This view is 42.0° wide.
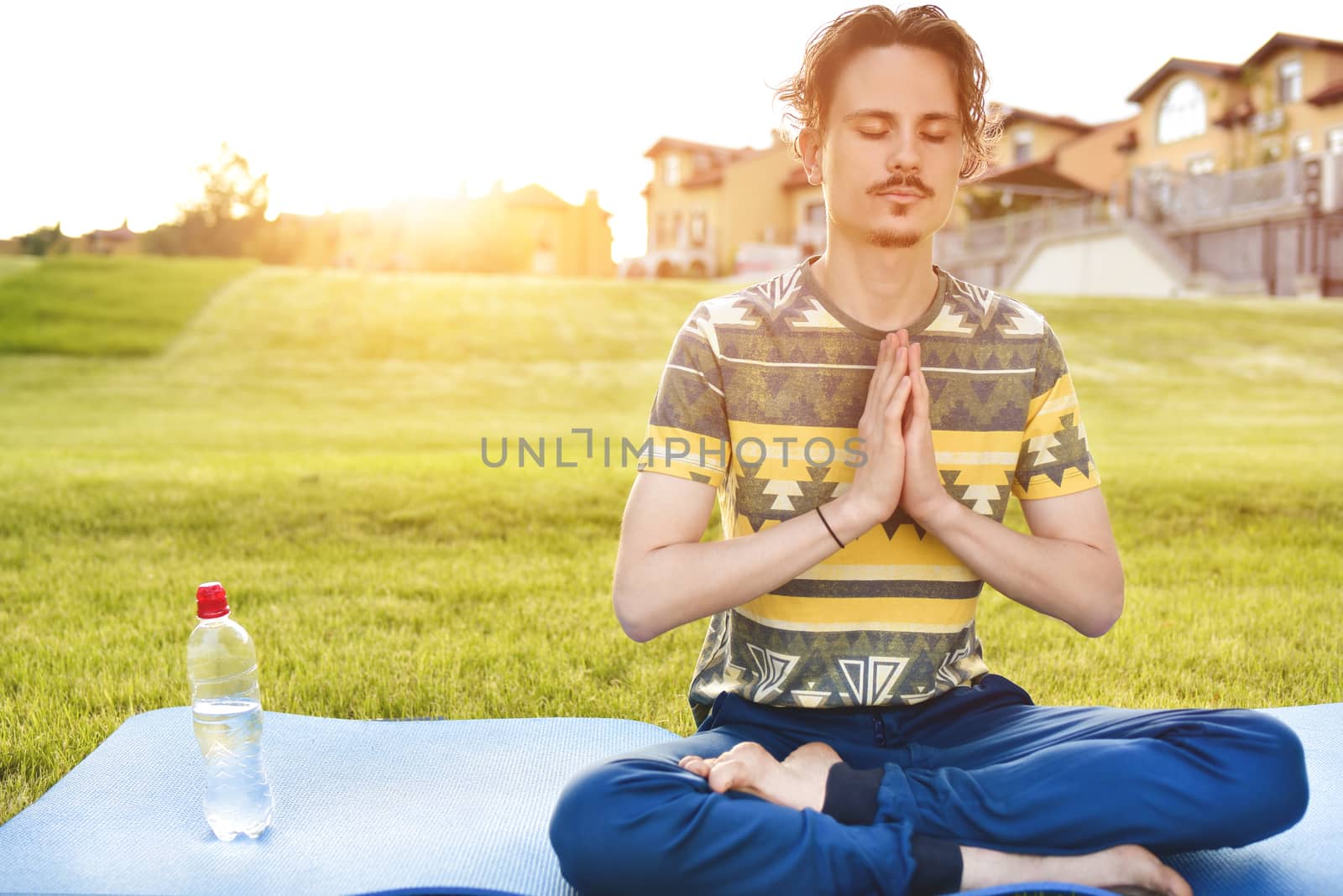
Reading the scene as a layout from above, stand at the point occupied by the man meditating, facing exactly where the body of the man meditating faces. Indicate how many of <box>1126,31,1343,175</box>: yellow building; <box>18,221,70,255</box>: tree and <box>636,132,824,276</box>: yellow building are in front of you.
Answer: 0

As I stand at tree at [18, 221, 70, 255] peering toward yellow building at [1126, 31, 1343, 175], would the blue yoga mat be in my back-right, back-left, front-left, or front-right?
front-right

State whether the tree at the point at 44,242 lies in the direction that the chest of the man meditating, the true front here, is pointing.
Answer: no

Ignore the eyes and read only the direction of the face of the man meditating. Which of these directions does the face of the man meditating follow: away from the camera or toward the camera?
toward the camera

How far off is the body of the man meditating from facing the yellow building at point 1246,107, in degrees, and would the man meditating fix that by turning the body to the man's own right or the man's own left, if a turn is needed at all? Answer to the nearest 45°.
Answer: approximately 180°

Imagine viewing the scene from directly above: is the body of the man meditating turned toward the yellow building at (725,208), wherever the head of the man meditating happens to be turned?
no

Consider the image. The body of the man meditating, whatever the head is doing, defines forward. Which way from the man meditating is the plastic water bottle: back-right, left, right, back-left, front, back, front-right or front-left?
right

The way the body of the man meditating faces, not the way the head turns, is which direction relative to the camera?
toward the camera
